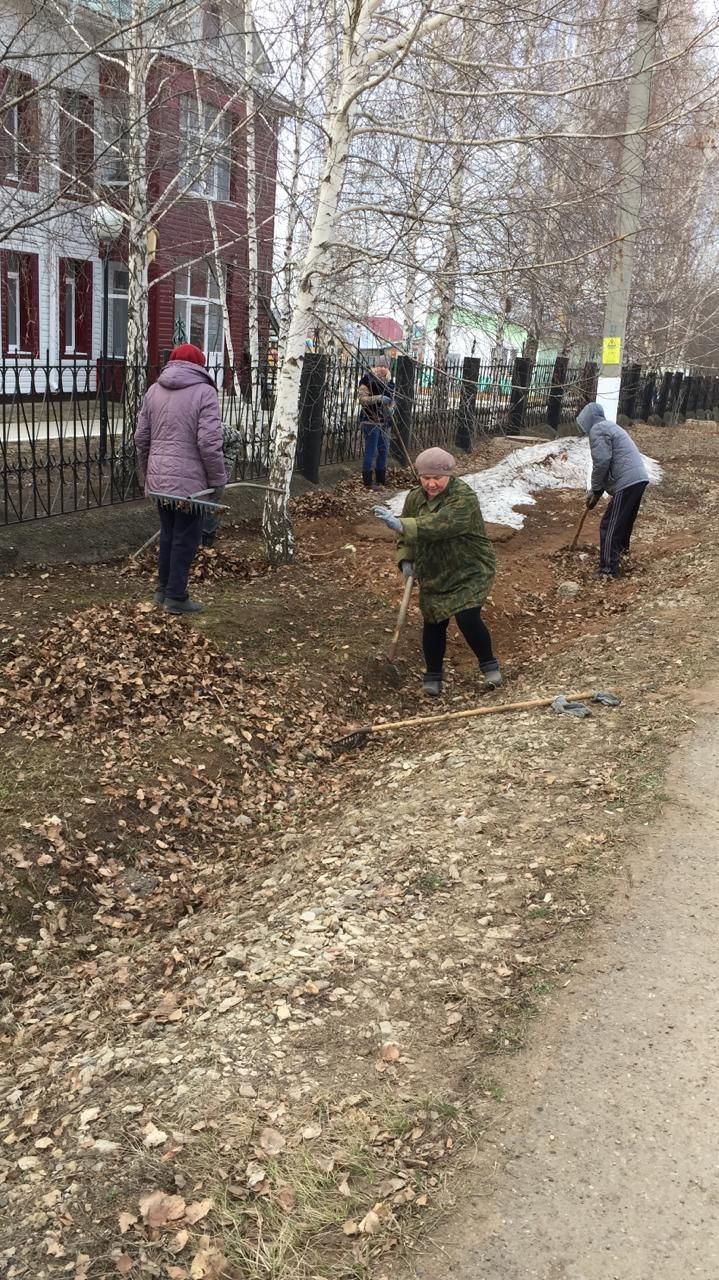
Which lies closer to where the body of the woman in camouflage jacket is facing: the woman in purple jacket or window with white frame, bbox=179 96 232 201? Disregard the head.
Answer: the woman in purple jacket

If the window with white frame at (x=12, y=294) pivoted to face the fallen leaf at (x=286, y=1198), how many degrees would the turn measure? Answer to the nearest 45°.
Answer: approximately 45° to its right

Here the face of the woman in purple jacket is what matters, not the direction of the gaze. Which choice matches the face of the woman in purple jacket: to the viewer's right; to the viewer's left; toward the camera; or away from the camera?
away from the camera

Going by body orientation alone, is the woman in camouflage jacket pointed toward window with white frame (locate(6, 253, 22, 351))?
no

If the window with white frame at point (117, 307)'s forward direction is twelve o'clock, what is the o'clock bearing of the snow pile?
The snow pile is roughly at 12 o'clock from the window with white frame.

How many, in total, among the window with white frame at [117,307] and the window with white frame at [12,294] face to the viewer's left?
0

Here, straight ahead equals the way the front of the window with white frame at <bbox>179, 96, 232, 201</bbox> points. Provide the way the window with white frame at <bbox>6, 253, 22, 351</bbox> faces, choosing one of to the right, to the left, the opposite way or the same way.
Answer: the same way

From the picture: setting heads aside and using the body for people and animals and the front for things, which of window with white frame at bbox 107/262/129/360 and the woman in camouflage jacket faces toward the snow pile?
the window with white frame

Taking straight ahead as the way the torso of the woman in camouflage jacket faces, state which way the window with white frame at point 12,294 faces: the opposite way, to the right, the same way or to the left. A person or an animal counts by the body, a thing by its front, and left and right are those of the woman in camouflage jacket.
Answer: to the left

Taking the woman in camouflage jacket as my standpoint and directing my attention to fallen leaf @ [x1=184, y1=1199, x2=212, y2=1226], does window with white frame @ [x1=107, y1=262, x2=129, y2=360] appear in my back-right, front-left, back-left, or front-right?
back-right

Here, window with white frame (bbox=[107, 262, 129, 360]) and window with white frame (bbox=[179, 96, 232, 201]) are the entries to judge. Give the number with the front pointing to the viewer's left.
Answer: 0

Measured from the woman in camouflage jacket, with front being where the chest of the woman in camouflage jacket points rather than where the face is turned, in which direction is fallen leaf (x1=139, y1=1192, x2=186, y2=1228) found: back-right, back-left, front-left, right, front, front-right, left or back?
front-left

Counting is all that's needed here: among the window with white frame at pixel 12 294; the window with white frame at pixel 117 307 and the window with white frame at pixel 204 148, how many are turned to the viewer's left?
0

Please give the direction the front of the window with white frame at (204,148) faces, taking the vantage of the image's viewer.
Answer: facing the viewer and to the right of the viewer

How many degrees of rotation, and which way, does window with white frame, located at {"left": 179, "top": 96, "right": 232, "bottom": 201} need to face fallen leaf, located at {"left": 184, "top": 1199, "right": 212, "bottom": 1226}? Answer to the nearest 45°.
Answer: approximately 45° to its right

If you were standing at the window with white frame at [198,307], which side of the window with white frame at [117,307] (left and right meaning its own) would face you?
left

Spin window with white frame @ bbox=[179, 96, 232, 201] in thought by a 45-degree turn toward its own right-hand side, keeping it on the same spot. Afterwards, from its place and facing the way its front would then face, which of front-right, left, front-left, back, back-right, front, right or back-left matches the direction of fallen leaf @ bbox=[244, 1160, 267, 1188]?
front

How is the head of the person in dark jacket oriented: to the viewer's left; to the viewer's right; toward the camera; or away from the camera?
toward the camera

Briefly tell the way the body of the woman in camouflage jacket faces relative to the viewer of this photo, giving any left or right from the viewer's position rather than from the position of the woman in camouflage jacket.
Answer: facing the viewer and to the left of the viewer

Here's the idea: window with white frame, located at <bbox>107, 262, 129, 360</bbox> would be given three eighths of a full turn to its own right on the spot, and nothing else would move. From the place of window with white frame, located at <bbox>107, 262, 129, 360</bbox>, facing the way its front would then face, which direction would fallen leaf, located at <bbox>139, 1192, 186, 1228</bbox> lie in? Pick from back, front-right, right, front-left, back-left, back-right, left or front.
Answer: left
